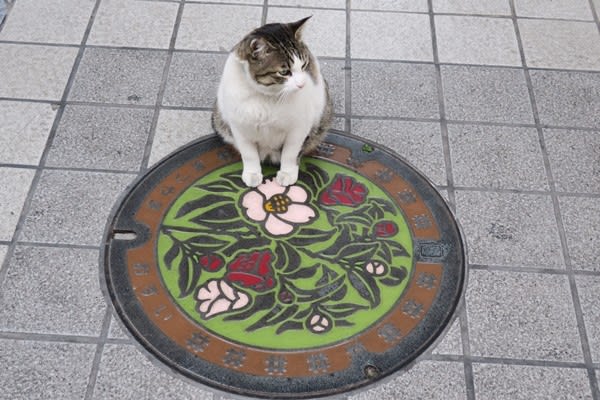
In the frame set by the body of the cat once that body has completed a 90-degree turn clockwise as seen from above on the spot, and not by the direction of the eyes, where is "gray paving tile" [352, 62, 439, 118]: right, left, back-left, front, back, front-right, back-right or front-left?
back-right

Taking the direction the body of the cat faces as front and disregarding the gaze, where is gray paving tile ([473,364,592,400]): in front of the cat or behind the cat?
in front

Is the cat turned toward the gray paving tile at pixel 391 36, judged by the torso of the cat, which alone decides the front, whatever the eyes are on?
no

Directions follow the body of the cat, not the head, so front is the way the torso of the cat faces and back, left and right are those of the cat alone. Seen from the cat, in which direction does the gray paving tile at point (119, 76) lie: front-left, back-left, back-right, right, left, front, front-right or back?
back-right

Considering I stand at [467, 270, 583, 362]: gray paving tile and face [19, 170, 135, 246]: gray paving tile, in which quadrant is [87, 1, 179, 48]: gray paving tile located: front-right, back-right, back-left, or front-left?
front-right

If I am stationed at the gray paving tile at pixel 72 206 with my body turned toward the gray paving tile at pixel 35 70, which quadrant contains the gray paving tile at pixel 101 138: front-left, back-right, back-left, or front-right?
front-right

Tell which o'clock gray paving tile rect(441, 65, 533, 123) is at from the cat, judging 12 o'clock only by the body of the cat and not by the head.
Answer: The gray paving tile is roughly at 8 o'clock from the cat.

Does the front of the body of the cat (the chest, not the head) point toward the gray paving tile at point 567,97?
no

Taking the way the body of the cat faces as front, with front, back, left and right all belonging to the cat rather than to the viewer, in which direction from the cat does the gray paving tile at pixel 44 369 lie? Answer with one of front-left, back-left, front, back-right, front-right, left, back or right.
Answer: front-right

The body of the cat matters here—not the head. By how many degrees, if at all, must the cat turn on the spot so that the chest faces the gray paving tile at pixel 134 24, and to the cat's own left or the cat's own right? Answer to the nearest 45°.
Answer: approximately 135° to the cat's own right

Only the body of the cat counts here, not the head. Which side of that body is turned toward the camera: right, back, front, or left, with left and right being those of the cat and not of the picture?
front

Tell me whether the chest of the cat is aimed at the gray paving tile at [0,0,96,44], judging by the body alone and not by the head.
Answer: no

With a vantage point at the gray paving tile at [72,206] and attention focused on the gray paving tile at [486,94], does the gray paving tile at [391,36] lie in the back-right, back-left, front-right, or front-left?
front-left

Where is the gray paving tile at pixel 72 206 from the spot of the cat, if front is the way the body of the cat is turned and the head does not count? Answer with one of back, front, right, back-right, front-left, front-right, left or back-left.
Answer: right

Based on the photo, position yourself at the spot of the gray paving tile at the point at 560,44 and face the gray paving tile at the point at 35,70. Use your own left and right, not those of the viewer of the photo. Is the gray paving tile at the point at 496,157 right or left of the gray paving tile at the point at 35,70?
left

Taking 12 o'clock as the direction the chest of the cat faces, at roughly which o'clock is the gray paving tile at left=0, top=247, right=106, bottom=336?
The gray paving tile is roughly at 2 o'clock from the cat.

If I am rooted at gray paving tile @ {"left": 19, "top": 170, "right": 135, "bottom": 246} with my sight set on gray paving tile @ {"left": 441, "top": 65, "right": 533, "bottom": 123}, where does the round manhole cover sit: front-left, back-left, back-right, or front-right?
front-right

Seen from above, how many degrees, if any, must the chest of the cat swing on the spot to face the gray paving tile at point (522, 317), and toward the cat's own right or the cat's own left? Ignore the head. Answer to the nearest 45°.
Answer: approximately 45° to the cat's own left

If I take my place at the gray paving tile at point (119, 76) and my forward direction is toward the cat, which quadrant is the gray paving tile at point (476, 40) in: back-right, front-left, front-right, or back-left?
front-left

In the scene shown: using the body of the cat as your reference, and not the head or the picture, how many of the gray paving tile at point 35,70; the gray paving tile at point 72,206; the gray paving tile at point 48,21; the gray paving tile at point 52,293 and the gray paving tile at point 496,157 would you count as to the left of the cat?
1
